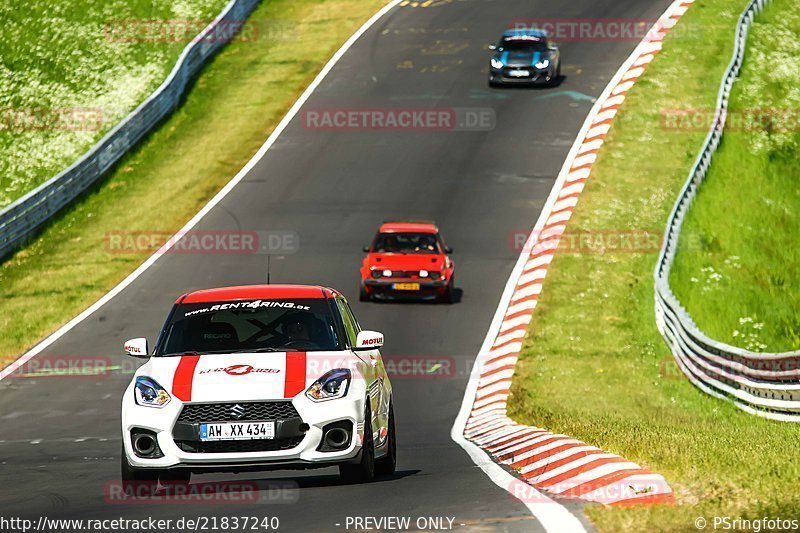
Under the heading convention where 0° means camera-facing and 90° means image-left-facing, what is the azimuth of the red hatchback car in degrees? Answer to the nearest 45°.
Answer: approximately 0°

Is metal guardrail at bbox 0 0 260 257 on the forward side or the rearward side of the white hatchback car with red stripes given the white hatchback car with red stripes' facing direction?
on the rearward side

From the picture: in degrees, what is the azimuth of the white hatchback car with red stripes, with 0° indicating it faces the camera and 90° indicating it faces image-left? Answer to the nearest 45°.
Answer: approximately 0°

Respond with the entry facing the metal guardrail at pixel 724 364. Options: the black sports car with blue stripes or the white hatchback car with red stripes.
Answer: the black sports car with blue stripes

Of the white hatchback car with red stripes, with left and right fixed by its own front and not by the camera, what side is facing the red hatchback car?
back

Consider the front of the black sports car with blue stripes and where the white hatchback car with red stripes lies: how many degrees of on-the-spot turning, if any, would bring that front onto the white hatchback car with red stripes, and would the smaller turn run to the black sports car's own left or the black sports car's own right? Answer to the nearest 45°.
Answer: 0° — it already faces it

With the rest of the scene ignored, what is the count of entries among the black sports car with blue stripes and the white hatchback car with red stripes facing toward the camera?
2

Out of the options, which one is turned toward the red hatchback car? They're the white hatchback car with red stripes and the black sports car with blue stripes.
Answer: the black sports car with blue stripes

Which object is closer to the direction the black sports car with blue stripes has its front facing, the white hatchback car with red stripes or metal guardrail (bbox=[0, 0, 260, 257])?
the white hatchback car with red stripes

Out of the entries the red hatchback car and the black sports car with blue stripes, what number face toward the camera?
2

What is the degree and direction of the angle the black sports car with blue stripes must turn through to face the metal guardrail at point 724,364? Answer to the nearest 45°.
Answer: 0° — it already faces it

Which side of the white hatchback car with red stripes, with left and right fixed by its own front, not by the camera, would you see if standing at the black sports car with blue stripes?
back

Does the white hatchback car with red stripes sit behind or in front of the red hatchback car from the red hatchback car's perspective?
in front

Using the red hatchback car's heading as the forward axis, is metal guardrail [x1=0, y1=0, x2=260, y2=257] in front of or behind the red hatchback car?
behind

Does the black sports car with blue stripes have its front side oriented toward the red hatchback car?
yes

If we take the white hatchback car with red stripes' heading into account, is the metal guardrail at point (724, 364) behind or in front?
behind

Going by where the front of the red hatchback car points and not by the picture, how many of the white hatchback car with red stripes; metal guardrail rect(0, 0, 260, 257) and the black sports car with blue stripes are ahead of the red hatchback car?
1
